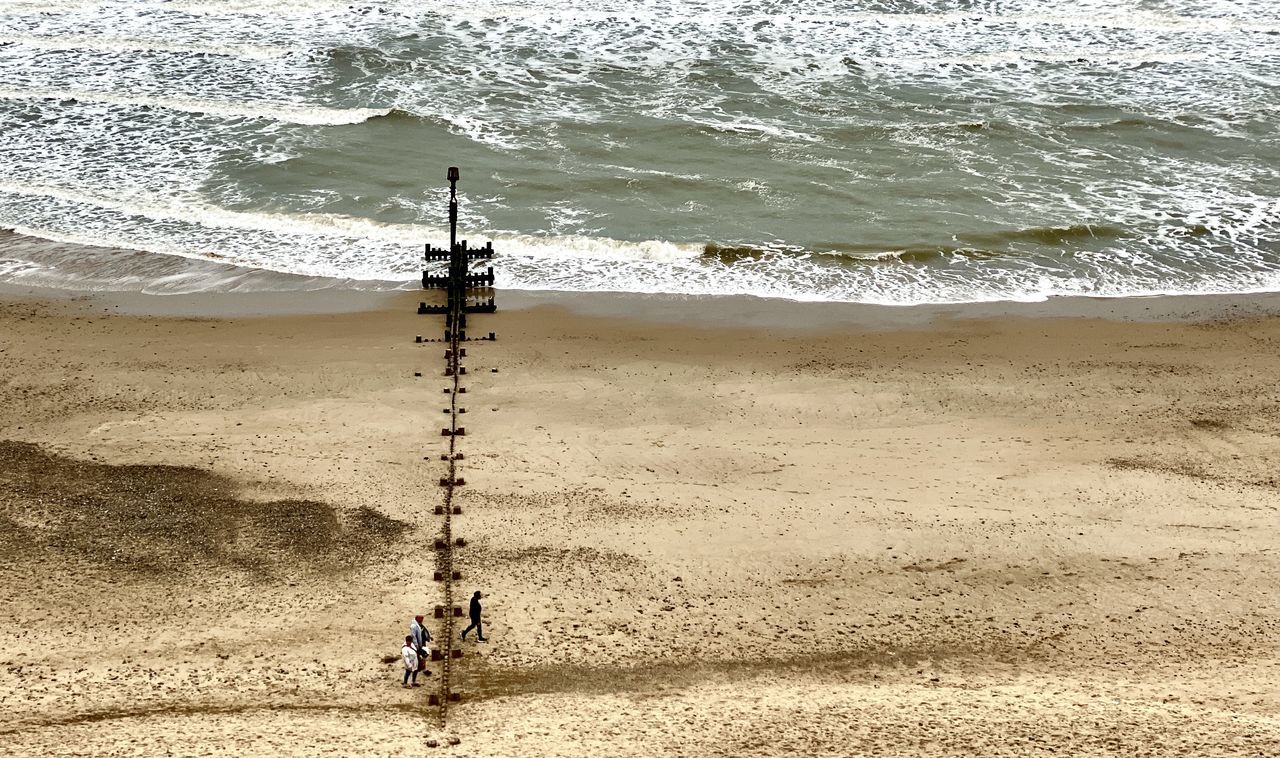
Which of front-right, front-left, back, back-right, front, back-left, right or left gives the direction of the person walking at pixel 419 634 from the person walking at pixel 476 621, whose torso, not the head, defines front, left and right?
back-right

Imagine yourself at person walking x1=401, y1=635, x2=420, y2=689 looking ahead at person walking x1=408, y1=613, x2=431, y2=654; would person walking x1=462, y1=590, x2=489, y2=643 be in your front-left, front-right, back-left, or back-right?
front-right
